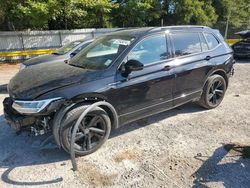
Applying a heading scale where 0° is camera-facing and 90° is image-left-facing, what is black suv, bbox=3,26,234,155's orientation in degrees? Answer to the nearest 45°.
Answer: approximately 45°

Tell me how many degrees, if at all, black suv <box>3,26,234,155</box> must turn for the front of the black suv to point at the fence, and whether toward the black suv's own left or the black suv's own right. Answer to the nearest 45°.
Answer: approximately 135° to the black suv's own right

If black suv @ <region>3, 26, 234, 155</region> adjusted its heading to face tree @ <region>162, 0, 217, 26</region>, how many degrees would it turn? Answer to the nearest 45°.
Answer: approximately 135° to its right
